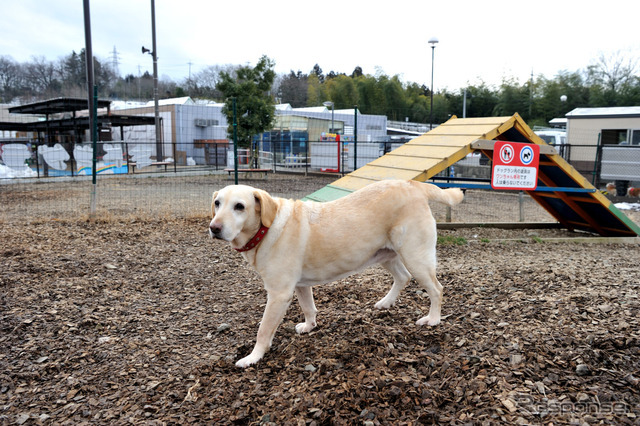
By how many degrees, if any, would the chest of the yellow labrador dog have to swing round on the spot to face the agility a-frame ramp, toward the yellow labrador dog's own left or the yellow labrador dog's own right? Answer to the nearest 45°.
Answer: approximately 180°

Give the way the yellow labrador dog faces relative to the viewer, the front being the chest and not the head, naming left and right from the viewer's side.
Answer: facing the viewer and to the left of the viewer

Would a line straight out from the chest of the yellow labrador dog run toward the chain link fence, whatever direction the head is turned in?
no

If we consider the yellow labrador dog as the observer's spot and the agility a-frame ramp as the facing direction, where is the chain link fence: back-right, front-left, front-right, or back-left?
front-left
